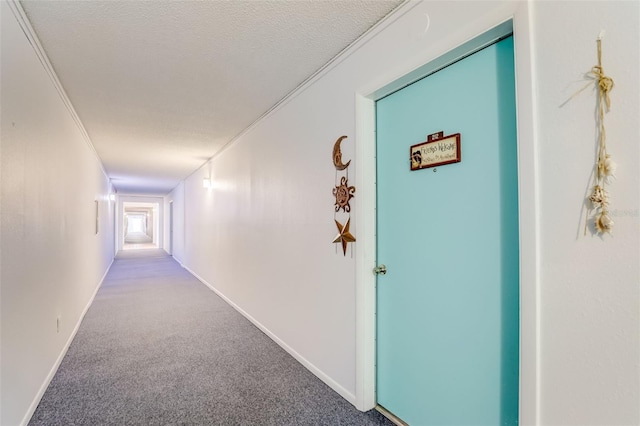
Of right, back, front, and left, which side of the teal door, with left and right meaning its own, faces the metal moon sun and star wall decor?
right

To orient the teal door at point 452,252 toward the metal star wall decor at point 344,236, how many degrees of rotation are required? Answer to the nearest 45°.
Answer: approximately 90° to its right

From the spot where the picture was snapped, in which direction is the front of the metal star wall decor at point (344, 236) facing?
facing the viewer and to the left of the viewer

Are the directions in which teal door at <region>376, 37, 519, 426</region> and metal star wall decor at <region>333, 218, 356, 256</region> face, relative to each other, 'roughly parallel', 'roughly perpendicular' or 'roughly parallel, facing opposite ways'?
roughly parallel

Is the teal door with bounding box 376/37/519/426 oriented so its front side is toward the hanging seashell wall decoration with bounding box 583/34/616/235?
no

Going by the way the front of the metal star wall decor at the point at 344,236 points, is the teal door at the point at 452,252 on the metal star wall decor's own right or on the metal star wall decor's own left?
on the metal star wall decor's own left

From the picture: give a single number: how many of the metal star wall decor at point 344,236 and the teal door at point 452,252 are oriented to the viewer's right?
0

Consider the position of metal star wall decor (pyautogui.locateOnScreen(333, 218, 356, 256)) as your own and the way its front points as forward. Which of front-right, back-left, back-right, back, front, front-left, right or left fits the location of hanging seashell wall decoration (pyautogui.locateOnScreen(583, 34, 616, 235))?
left
